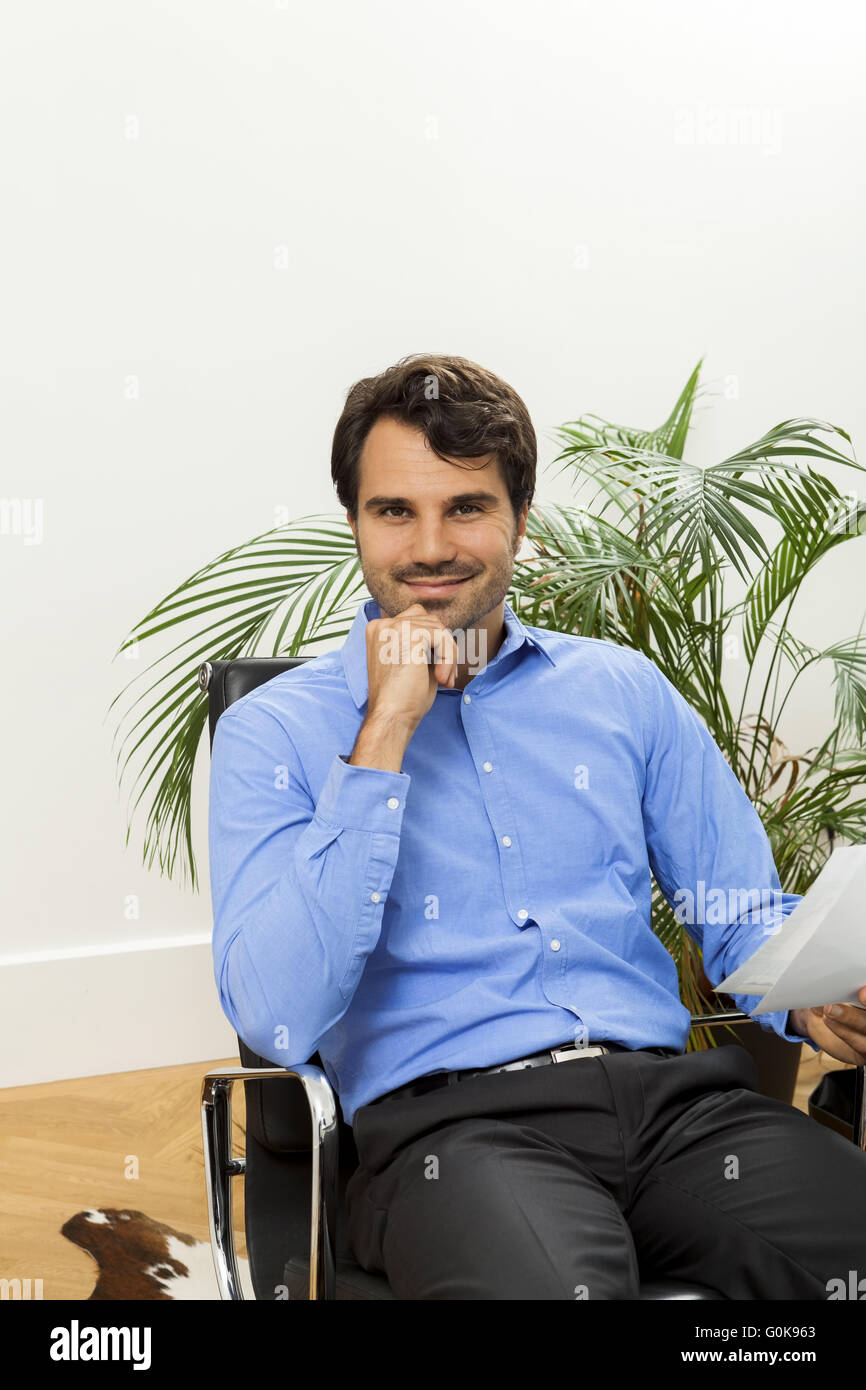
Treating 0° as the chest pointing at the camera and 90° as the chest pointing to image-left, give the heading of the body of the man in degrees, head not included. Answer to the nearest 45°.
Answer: approximately 0°

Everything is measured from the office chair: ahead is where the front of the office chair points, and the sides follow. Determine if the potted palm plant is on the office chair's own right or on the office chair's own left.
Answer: on the office chair's own left
